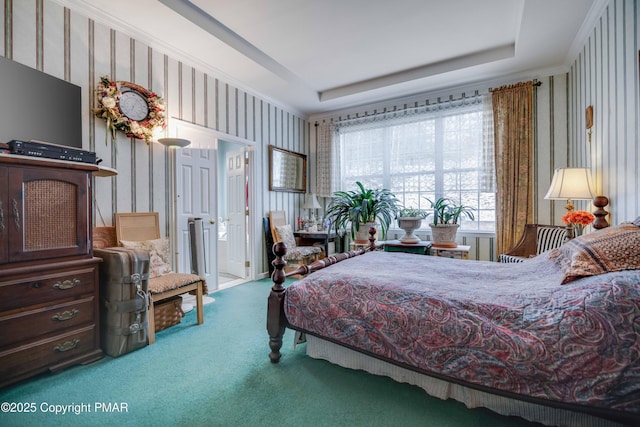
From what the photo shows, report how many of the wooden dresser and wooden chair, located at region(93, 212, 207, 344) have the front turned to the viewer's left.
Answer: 0

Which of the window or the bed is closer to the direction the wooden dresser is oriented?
the bed

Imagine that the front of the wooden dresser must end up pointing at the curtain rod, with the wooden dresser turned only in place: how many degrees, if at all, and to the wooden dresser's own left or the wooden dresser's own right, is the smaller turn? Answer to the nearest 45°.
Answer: approximately 45° to the wooden dresser's own left

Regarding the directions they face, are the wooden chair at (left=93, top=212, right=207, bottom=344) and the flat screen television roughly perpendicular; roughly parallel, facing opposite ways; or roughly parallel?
roughly parallel

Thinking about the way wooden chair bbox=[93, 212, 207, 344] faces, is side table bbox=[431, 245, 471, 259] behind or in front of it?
in front

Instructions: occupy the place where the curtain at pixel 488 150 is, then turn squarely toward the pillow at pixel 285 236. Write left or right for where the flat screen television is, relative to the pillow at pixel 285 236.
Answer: left

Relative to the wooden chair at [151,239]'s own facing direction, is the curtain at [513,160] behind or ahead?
ahead

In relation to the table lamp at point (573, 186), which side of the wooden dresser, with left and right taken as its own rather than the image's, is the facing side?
front

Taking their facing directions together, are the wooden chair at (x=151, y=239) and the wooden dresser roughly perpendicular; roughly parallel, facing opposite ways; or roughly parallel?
roughly parallel

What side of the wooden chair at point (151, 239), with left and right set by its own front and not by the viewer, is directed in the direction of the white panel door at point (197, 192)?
left

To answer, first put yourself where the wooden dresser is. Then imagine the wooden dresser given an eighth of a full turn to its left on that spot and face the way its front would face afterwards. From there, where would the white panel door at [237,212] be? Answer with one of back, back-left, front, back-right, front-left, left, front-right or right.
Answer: front-left

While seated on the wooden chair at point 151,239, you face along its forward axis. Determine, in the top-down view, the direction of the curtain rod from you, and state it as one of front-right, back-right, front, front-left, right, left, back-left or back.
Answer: front-left

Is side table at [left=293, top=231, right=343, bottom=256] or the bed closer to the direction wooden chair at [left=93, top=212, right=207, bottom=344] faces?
the bed

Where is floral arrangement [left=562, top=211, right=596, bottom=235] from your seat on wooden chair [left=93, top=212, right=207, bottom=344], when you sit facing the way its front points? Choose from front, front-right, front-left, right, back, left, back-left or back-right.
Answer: front

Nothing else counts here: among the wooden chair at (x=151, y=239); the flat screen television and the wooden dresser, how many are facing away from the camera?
0

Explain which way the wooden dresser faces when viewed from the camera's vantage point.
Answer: facing the viewer and to the right of the viewer
